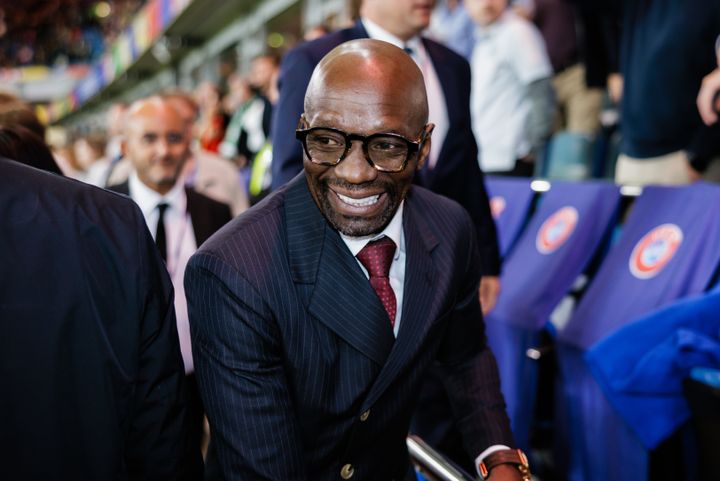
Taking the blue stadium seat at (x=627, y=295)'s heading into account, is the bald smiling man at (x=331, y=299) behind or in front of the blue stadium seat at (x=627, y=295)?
in front

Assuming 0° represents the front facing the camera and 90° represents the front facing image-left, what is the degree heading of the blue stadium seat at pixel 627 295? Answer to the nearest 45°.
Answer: approximately 45°

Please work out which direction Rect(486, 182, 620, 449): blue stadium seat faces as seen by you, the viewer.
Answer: facing the viewer and to the left of the viewer

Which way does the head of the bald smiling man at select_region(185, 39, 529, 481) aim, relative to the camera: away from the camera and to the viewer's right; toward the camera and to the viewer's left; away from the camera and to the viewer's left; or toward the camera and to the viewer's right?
toward the camera and to the viewer's left

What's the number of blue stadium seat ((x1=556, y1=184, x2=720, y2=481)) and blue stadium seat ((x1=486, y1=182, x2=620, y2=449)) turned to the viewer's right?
0

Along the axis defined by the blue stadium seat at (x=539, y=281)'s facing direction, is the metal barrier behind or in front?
in front

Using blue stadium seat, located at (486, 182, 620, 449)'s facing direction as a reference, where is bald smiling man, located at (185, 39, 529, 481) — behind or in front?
in front

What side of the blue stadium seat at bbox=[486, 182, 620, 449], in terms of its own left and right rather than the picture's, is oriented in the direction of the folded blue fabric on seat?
left

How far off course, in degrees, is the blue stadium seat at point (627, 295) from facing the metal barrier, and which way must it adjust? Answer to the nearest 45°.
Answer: approximately 45° to its left

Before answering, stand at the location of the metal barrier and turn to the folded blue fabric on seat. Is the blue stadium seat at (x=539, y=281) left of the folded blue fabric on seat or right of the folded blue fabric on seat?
left
